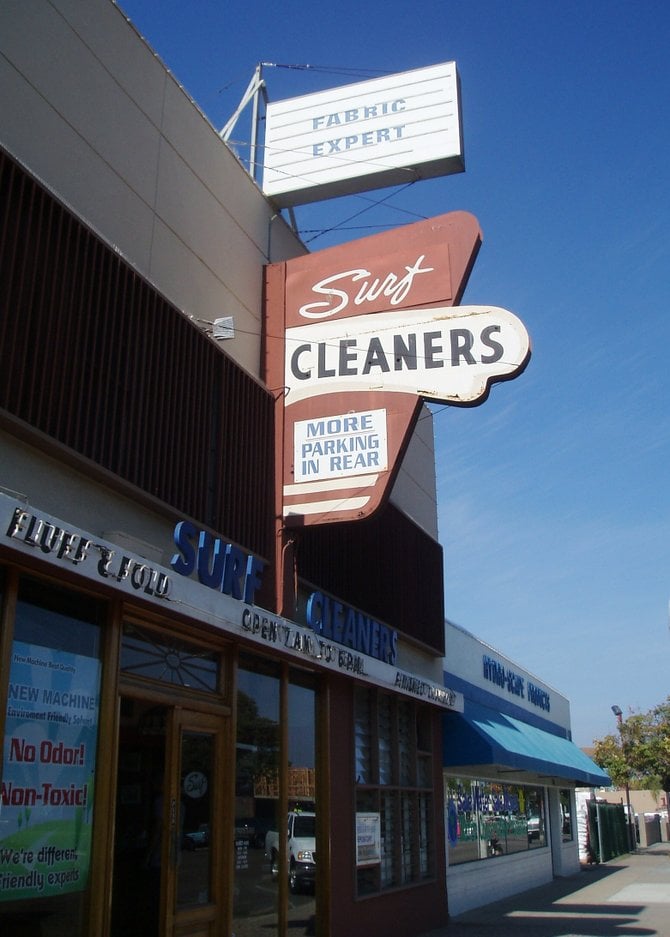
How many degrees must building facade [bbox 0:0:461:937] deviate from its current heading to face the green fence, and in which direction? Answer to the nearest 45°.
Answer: approximately 90° to its left

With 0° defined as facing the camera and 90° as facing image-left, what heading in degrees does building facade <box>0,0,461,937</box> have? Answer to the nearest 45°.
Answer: approximately 315°

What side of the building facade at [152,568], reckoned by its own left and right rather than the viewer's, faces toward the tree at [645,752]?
left
